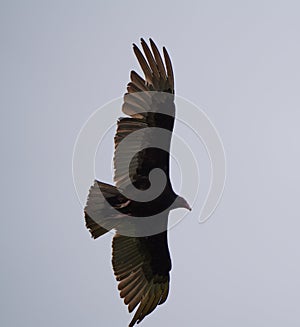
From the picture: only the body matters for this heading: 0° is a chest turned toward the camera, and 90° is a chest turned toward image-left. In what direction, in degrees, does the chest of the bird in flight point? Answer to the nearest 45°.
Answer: approximately 270°
